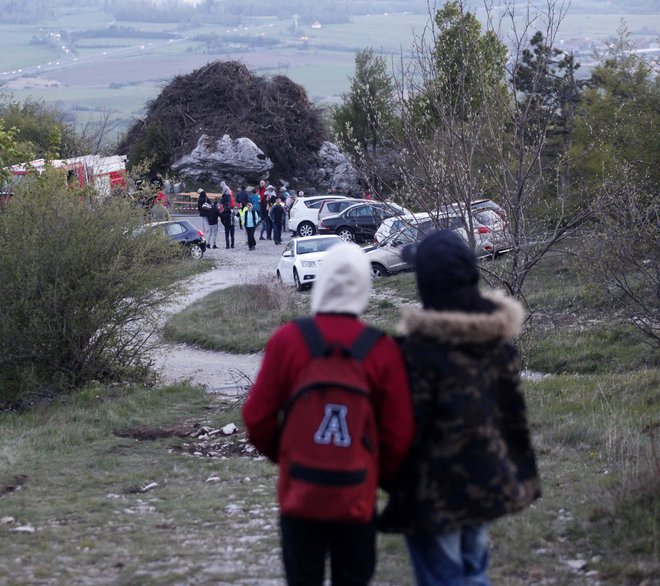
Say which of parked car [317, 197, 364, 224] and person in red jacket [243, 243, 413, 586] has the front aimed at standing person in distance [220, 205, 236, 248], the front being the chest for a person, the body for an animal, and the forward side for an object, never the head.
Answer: the person in red jacket

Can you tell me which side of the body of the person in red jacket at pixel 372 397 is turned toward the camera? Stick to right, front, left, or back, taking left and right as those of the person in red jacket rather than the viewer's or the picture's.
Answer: back

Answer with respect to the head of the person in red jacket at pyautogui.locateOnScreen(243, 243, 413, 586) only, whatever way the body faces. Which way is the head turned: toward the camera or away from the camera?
away from the camera

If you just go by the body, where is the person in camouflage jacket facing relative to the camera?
away from the camera

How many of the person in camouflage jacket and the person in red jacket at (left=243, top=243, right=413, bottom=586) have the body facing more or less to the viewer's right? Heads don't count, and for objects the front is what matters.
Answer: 0

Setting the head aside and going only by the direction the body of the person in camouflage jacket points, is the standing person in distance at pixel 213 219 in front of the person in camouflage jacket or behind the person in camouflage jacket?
in front

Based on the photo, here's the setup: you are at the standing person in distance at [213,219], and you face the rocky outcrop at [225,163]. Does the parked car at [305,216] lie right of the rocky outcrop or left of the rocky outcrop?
right

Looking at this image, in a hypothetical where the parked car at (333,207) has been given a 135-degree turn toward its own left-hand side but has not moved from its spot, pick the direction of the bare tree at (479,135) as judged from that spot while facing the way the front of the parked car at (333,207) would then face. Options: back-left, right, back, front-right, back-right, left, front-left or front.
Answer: left

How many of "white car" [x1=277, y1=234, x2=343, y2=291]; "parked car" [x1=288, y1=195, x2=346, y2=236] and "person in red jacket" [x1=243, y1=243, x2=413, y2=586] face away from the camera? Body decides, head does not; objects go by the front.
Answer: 1

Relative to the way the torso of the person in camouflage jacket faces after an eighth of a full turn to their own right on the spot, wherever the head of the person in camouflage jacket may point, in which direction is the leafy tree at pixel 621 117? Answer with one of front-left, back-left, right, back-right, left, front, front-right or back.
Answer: front-left

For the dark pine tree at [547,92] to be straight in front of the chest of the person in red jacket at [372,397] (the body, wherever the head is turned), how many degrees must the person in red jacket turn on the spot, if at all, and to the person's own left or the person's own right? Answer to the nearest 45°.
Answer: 0° — they already face it
